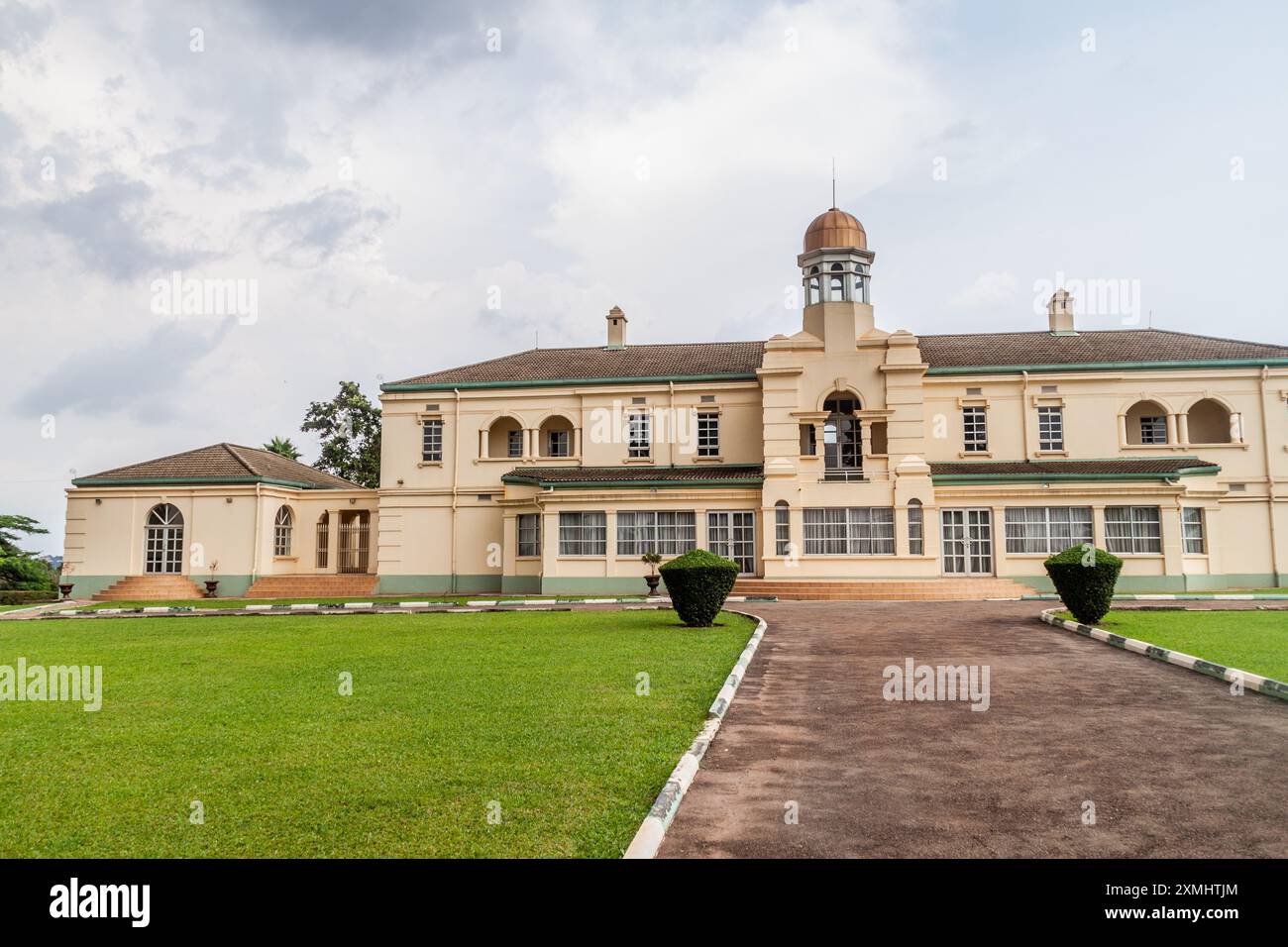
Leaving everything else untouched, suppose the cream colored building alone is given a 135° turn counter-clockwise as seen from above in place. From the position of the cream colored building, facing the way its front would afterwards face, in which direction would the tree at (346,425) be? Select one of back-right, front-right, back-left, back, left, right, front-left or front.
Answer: left

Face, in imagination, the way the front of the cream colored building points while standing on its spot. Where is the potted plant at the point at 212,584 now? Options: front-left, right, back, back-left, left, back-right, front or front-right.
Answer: right

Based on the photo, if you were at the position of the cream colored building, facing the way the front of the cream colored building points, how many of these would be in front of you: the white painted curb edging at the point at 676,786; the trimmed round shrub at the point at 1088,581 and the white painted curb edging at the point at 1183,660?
3

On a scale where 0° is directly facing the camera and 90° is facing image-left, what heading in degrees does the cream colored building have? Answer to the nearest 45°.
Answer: approximately 0°

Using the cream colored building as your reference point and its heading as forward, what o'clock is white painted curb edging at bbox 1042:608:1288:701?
The white painted curb edging is roughly at 12 o'clock from the cream colored building.

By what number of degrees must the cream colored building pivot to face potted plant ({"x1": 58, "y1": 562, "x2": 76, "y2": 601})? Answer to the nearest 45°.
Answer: approximately 90° to its right

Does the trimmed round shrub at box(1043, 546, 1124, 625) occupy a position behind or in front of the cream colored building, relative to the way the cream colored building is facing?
in front

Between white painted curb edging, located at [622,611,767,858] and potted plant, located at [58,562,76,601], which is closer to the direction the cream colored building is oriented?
the white painted curb edging

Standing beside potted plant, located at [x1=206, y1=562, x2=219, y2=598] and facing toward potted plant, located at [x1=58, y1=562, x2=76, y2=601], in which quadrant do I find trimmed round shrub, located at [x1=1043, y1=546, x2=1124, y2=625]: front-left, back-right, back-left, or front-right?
back-left

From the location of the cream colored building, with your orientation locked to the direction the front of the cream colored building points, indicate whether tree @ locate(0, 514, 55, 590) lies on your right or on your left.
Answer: on your right
